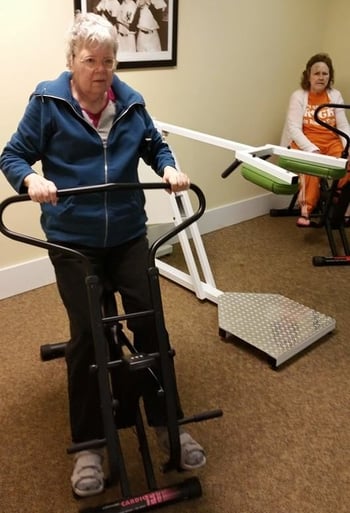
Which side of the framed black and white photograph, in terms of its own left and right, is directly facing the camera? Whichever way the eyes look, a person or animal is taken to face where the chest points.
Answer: front

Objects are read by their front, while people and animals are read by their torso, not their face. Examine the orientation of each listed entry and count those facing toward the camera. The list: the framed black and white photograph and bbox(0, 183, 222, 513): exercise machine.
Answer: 2

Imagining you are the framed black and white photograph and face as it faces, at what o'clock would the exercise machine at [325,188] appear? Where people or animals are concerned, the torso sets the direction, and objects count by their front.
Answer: The exercise machine is roughly at 9 o'clock from the framed black and white photograph.

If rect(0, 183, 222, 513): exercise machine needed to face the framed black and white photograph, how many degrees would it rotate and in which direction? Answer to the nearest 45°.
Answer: approximately 180°

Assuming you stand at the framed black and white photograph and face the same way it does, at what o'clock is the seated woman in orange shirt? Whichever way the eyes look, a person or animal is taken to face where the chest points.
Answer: The seated woman in orange shirt is roughly at 8 o'clock from the framed black and white photograph.

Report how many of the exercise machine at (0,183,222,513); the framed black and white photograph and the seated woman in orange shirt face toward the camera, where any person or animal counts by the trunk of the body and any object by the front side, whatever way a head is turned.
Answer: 3

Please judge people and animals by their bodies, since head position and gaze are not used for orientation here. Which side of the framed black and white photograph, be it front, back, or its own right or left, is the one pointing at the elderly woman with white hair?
front

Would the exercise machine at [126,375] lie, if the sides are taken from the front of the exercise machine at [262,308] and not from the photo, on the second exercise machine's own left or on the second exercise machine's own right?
on the second exercise machine's own right

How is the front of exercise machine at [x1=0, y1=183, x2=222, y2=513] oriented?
toward the camera

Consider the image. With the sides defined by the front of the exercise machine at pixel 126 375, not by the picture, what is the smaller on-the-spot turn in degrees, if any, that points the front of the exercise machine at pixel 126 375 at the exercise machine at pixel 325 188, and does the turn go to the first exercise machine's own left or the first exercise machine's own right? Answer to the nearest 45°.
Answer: approximately 135° to the first exercise machine's own left

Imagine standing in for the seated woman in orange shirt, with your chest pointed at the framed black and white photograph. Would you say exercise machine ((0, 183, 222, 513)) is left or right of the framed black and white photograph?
left

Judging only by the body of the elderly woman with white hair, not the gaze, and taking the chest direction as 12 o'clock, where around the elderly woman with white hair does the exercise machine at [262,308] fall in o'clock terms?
The exercise machine is roughly at 8 o'clock from the elderly woman with white hair.
